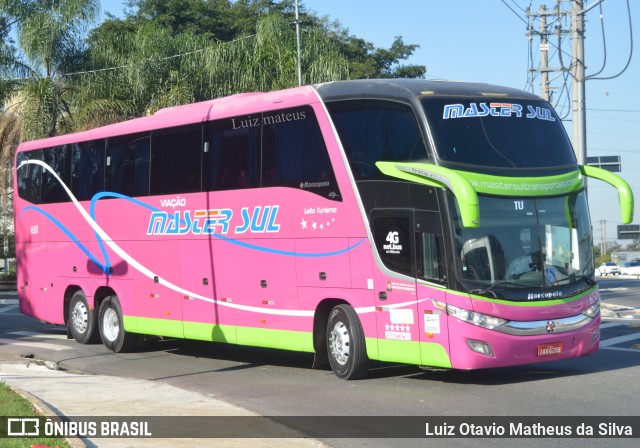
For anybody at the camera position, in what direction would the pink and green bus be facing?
facing the viewer and to the right of the viewer

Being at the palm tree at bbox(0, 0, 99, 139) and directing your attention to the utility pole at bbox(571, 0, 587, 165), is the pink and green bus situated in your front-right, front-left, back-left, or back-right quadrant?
front-right

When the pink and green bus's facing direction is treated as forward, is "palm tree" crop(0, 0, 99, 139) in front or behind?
behind

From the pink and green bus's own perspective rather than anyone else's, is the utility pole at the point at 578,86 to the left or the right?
on its left
